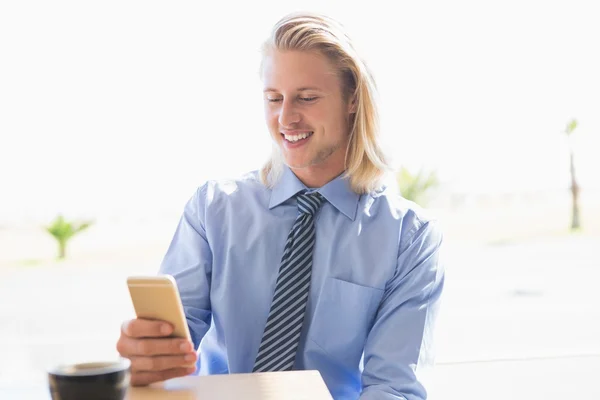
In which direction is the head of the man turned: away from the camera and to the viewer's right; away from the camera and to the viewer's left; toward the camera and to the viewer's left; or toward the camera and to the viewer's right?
toward the camera and to the viewer's left

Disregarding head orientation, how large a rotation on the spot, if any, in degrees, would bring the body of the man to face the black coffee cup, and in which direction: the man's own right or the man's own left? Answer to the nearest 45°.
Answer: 0° — they already face it

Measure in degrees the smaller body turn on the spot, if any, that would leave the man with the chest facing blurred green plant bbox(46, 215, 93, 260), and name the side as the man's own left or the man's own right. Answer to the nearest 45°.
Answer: approximately 135° to the man's own right

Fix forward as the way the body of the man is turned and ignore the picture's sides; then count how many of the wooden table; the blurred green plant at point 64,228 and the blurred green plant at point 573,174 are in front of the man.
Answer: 1

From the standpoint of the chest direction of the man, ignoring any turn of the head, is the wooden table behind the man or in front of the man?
in front

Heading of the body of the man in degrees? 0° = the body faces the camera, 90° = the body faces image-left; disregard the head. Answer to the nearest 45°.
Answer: approximately 0°

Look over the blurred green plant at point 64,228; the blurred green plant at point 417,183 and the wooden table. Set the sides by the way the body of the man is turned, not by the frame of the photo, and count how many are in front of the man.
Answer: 1

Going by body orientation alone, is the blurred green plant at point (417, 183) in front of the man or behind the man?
behind

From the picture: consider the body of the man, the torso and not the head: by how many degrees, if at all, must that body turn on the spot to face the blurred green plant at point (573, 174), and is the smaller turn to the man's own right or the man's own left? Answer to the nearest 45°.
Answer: approximately 135° to the man's own left
